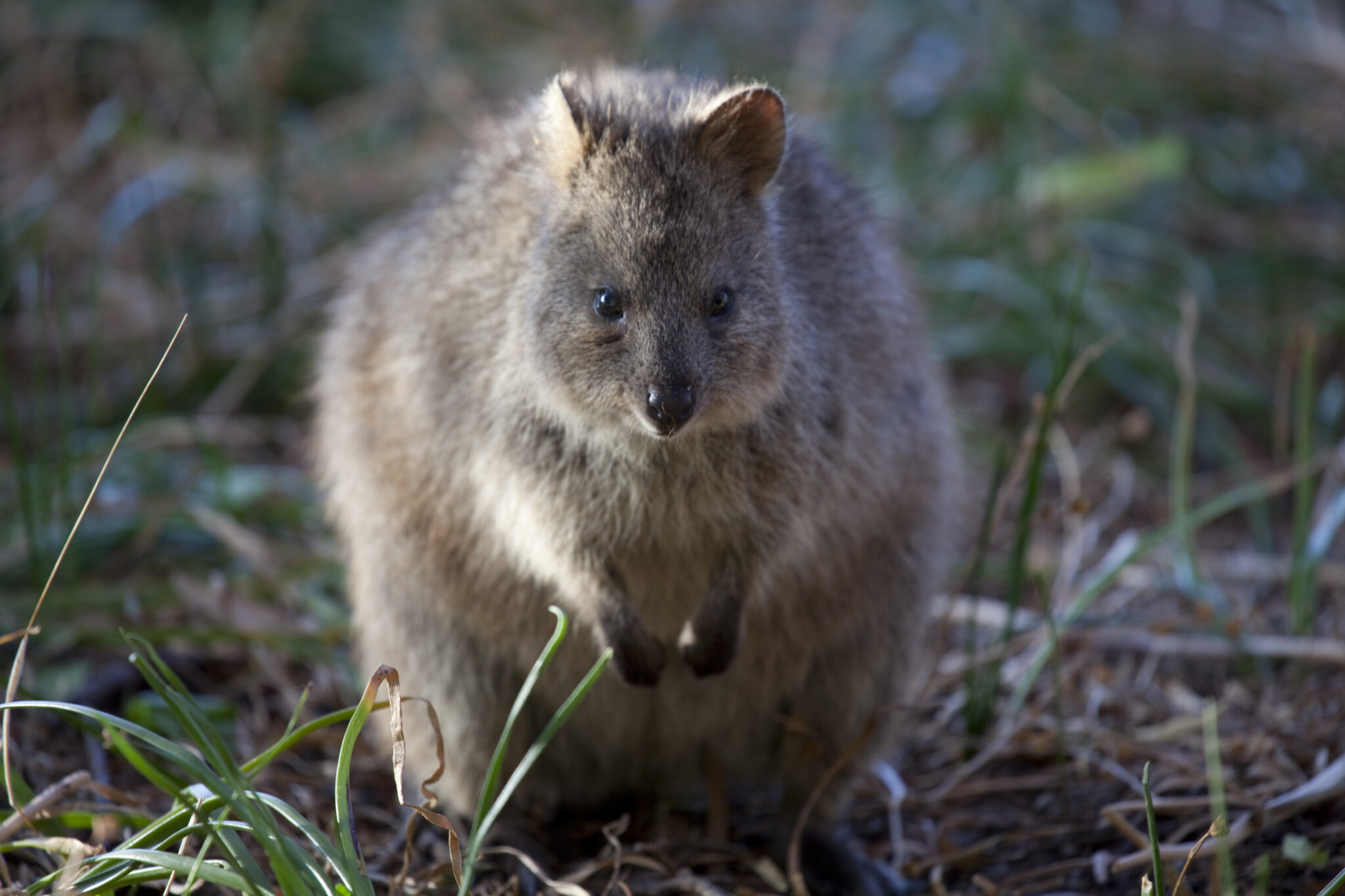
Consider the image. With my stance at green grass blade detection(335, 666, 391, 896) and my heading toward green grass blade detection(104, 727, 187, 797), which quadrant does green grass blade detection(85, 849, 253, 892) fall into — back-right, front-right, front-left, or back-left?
front-left

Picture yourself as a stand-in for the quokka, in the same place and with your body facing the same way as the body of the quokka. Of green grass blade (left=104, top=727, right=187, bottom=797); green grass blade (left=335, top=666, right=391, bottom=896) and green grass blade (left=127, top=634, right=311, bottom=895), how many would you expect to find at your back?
0

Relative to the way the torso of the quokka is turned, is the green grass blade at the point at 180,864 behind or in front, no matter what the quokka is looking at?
in front

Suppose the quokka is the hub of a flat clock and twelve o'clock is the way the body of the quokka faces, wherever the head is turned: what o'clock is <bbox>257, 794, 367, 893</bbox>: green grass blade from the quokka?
The green grass blade is roughly at 1 o'clock from the quokka.

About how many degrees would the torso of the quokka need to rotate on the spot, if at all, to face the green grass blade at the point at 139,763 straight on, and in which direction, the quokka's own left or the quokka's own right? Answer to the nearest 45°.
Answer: approximately 45° to the quokka's own right

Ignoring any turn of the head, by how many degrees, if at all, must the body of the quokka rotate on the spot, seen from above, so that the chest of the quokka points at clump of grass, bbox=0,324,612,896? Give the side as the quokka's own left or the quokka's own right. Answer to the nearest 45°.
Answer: approximately 45° to the quokka's own right

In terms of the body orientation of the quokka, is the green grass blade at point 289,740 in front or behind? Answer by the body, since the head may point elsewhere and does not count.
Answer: in front

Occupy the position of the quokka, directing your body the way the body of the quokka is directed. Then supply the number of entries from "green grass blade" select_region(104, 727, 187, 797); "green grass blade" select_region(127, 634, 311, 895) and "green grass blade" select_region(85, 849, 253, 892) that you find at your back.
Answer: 0

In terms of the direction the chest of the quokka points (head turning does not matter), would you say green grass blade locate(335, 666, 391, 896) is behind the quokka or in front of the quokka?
in front

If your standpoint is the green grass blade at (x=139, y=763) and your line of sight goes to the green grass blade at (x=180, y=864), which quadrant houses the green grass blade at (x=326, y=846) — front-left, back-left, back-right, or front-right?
front-left

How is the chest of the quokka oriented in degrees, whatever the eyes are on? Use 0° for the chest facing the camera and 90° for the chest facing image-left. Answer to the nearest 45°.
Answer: approximately 0°
